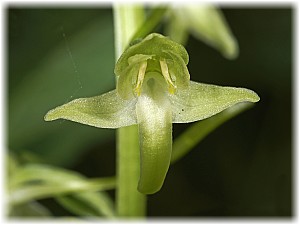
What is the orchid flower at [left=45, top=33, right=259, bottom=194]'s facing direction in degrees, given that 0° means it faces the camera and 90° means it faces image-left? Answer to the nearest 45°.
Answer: approximately 0°

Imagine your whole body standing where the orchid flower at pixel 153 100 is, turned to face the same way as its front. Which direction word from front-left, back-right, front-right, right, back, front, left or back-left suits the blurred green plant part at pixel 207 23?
back
